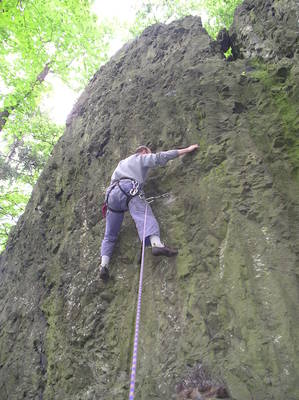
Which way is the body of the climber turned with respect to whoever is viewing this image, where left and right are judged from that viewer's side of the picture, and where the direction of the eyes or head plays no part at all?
facing away from the viewer and to the right of the viewer
